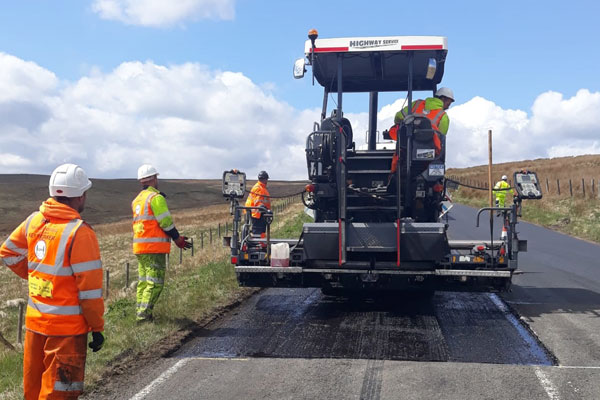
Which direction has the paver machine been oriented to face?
away from the camera

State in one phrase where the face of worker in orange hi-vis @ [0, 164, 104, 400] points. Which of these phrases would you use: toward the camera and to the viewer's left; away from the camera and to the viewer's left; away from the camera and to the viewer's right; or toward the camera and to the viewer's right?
away from the camera and to the viewer's right

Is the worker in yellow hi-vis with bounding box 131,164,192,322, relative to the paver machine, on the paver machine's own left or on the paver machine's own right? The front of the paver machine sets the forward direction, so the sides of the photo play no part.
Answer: on the paver machine's own left

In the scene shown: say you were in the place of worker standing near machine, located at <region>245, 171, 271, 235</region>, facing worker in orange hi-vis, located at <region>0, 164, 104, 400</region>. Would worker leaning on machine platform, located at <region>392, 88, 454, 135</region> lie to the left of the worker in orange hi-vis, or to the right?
left

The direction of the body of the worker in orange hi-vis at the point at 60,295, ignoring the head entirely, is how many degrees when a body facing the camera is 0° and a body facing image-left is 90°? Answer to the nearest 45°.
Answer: approximately 225°

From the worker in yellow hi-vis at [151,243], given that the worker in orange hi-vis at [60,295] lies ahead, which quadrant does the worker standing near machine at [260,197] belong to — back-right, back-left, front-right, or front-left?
back-left
